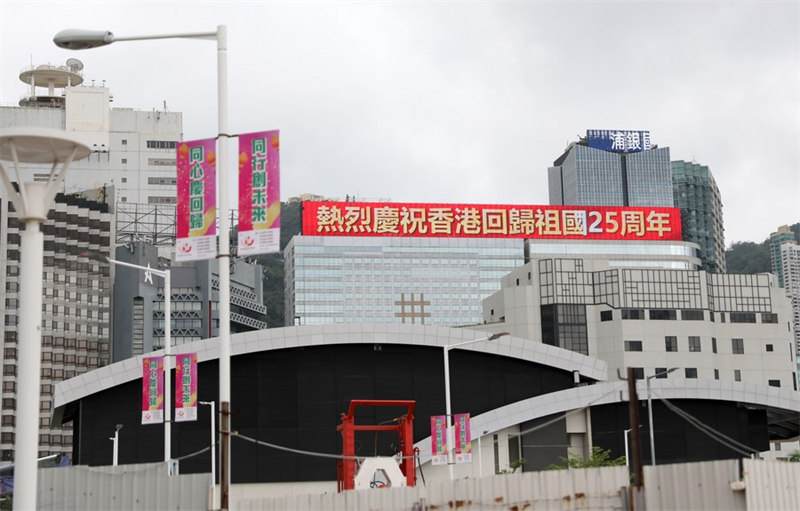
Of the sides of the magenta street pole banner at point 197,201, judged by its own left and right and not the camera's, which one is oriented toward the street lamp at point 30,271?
front

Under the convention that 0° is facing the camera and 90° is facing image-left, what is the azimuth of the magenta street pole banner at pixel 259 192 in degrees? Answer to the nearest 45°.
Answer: approximately 0°

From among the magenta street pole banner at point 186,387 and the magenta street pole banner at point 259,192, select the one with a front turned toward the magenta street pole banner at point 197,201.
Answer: the magenta street pole banner at point 186,387

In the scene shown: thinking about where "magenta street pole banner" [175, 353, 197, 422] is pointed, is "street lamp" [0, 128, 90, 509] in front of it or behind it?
in front

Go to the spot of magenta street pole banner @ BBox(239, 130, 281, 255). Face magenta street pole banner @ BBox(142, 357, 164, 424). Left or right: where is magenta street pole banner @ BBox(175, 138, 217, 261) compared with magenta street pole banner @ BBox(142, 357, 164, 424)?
left

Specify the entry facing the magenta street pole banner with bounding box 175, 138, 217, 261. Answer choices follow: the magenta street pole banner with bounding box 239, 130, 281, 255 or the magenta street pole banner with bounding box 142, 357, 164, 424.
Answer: the magenta street pole banner with bounding box 142, 357, 164, 424

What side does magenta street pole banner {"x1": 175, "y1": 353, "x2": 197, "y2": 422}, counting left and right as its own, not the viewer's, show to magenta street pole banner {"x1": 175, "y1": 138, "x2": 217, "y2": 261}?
front

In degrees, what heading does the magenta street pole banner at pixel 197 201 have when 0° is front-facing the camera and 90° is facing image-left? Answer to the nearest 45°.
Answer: approximately 0°

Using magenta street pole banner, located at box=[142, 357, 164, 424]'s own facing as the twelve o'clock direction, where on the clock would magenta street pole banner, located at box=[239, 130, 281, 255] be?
magenta street pole banner, located at box=[239, 130, 281, 255] is roughly at 12 o'clock from magenta street pole banner, located at box=[142, 357, 164, 424].
